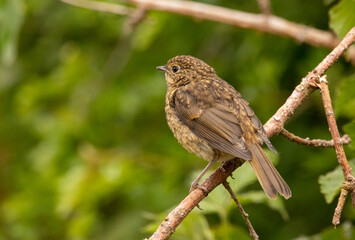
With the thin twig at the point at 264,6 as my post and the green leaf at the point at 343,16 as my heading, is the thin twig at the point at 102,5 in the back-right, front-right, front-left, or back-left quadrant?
back-right

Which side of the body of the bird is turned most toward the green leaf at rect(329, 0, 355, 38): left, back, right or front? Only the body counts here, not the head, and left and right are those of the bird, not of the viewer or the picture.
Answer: back

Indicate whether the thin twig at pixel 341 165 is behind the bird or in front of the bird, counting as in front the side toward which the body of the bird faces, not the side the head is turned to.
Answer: behind

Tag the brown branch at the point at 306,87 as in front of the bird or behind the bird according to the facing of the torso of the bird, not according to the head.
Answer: behind
